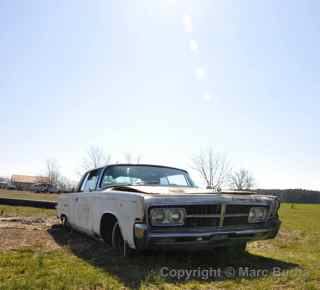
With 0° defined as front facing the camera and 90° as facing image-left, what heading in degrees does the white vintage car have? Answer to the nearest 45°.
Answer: approximately 315°
